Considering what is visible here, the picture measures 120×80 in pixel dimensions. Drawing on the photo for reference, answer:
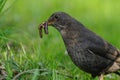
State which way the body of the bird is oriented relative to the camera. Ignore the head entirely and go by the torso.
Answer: to the viewer's left
